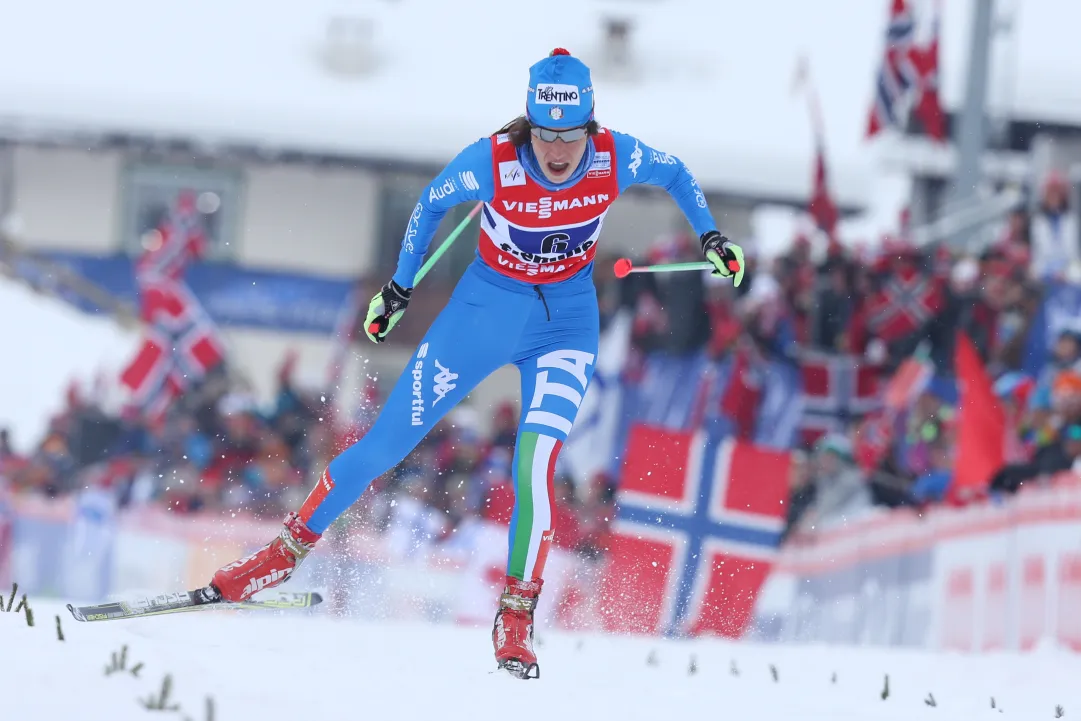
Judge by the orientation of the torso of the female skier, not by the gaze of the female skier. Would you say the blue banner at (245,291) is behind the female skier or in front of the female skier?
behind

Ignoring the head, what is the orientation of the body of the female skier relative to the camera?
toward the camera

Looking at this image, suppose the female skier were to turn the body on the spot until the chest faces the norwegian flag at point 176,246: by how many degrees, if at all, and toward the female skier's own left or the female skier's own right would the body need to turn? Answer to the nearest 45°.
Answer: approximately 180°

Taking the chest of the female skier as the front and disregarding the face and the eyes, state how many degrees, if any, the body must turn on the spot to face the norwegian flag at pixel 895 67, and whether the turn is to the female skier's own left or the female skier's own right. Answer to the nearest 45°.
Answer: approximately 180°

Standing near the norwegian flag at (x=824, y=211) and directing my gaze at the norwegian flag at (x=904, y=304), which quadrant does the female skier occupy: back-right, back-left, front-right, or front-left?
front-right

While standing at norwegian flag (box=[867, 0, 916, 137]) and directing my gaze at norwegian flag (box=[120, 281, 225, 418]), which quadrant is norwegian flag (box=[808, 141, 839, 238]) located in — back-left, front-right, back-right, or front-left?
front-left

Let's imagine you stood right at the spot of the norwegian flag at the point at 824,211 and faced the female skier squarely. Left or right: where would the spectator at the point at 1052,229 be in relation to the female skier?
left

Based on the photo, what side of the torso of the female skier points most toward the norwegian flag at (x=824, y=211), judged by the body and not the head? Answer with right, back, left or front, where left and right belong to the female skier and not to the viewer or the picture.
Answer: back

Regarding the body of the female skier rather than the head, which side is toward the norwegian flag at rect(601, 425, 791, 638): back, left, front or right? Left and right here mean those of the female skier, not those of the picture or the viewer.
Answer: back

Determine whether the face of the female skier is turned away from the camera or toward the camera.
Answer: toward the camera

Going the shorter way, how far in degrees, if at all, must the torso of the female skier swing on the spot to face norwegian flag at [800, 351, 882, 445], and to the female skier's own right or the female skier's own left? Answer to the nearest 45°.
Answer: approximately 135° to the female skier's own left
